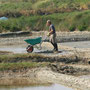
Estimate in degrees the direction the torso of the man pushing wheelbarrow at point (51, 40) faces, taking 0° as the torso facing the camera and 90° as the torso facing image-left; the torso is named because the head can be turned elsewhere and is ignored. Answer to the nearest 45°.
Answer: approximately 90°
